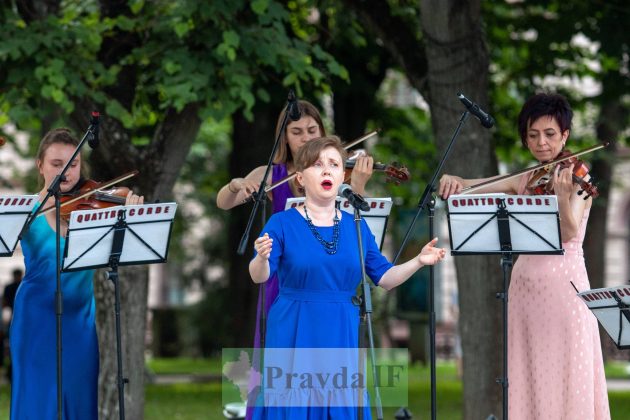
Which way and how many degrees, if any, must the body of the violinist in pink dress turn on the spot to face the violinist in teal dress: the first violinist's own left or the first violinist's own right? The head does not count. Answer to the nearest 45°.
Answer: approximately 90° to the first violinist's own right

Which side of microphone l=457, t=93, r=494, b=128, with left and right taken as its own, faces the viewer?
right

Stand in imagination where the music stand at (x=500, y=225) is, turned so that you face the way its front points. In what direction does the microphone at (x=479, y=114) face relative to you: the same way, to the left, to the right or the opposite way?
to the right

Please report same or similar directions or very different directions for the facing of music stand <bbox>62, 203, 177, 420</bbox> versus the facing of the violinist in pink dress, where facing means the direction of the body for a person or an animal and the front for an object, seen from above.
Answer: very different directions

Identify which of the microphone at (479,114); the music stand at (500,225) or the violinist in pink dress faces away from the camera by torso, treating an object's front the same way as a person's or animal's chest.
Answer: the music stand

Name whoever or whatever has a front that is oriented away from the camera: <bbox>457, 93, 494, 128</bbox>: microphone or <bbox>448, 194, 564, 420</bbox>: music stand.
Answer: the music stand

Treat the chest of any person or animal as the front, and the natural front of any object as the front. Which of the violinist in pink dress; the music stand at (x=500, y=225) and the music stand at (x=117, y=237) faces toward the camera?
the violinist in pink dress

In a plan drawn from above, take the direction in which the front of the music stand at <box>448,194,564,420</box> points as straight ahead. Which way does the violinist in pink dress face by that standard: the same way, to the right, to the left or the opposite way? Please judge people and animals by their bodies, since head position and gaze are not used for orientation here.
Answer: the opposite way

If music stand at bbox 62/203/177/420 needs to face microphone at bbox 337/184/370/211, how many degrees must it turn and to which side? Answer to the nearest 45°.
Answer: approximately 135° to its right

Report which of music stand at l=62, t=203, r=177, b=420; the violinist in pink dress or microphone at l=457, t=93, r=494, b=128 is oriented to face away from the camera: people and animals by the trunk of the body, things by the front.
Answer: the music stand

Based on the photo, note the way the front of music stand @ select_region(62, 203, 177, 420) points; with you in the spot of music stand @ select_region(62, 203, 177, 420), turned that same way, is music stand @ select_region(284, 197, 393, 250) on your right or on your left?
on your right

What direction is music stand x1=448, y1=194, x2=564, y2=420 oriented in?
away from the camera

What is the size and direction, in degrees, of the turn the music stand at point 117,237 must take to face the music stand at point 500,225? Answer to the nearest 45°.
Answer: approximately 90° to its right

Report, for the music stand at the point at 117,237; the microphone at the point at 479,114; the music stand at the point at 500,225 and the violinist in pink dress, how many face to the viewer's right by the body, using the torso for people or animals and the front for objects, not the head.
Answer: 1

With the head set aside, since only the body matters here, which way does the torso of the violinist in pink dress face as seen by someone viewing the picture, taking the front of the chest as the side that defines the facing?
toward the camera

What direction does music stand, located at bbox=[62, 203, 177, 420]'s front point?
away from the camera

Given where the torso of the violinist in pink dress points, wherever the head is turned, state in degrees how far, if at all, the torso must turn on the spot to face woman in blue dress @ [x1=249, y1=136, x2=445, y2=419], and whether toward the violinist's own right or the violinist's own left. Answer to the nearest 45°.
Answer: approximately 45° to the violinist's own right
